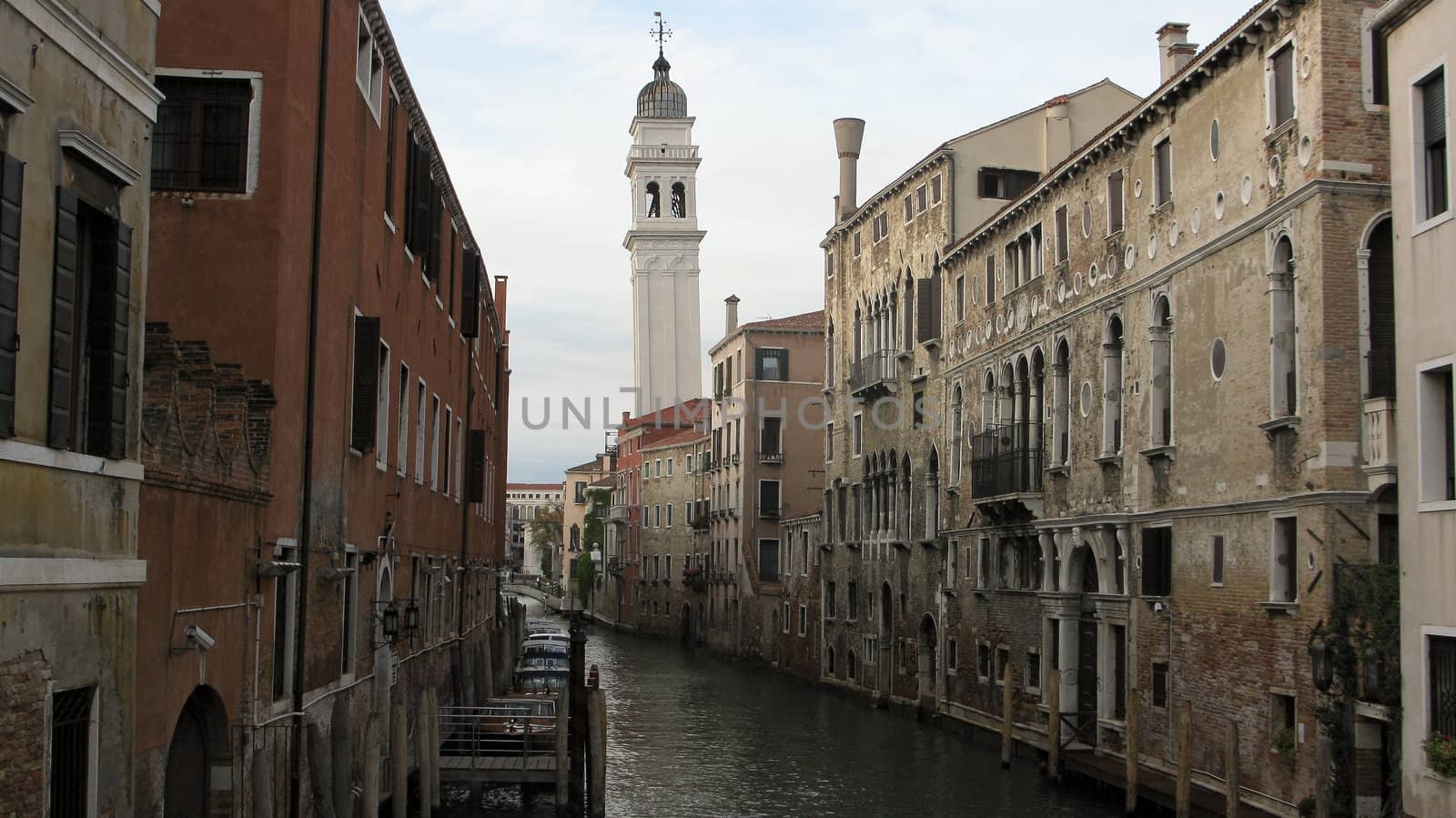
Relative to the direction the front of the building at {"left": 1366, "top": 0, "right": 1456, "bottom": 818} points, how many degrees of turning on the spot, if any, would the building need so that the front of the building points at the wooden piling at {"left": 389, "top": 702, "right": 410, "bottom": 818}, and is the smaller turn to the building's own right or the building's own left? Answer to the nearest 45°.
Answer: approximately 45° to the building's own right

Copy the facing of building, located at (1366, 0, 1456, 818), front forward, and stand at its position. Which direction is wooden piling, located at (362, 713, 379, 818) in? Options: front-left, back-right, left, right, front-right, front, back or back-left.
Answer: front-right

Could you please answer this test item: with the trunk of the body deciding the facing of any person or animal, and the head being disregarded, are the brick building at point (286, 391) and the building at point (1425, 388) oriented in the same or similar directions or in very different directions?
very different directions

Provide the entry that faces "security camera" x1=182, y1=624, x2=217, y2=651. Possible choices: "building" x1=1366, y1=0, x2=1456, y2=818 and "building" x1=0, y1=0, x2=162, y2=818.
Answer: "building" x1=1366, y1=0, x2=1456, y2=818

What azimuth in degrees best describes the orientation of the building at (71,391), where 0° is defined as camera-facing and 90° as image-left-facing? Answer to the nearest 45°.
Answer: approximately 315°

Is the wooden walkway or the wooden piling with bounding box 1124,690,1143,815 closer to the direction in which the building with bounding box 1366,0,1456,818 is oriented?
the wooden walkway

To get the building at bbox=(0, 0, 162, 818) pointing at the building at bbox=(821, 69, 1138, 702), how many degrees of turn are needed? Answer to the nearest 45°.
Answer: approximately 90° to its left

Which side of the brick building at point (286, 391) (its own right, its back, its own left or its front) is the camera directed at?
right

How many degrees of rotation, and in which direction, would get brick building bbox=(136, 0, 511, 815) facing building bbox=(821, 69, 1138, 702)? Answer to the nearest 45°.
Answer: approximately 45° to its left
